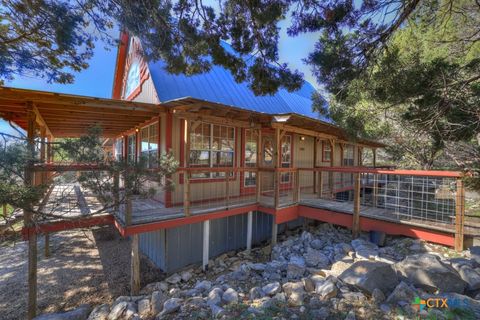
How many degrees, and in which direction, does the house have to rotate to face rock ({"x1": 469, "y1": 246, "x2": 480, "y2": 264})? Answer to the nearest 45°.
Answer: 0° — it already faces it

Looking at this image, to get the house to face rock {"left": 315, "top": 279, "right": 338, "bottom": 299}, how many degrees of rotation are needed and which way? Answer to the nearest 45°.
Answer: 0° — it already faces it

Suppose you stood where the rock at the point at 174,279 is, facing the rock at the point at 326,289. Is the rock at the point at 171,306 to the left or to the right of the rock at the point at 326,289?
right

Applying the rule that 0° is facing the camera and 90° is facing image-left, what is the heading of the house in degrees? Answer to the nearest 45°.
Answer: approximately 315°

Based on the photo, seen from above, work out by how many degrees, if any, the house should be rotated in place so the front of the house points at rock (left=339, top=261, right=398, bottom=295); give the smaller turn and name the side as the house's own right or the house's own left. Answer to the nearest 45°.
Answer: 0° — it already faces it

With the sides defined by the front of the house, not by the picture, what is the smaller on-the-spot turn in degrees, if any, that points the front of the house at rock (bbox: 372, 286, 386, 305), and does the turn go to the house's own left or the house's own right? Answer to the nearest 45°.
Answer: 0° — it already faces it

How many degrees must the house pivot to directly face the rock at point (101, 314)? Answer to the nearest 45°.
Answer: approximately 90° to its right

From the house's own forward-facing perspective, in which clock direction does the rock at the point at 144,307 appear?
The rock is roughly at 2 o'clock from the house.

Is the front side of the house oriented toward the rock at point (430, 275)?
yes

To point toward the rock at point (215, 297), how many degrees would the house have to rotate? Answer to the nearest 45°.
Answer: approximately 45° to its right
